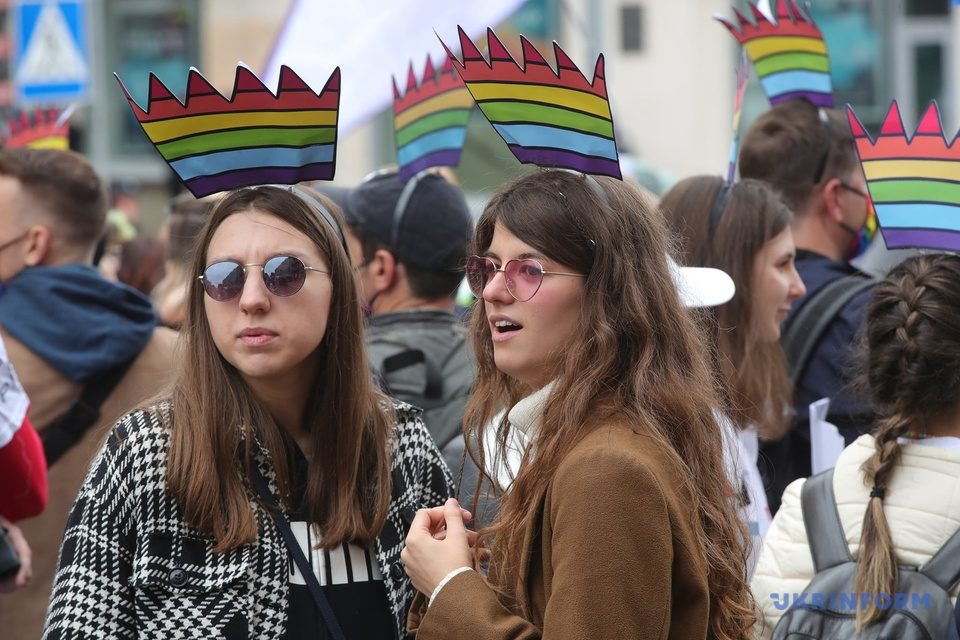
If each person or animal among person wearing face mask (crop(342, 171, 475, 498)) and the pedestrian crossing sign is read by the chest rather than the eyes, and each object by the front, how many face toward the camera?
1

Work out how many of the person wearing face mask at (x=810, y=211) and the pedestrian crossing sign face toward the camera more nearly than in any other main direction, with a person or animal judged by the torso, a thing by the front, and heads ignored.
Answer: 1

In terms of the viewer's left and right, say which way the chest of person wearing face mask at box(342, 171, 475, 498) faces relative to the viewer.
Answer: facing away from the viewer and to the left of the viewer

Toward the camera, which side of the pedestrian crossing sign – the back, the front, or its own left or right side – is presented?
front

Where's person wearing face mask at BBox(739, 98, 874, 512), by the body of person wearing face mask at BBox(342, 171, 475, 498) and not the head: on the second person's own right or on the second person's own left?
on the second person's own right

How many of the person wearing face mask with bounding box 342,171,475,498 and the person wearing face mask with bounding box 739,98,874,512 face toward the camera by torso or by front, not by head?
0

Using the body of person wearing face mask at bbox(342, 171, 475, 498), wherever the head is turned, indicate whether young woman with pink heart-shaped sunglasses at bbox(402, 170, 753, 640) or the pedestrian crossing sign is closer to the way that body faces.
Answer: the pedestrian crossing sign

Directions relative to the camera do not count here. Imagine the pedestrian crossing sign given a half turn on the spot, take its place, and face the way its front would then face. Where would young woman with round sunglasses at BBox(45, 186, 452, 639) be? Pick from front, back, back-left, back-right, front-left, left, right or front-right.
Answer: back

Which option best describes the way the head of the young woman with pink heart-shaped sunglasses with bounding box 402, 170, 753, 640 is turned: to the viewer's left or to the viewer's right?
to the viewer's left

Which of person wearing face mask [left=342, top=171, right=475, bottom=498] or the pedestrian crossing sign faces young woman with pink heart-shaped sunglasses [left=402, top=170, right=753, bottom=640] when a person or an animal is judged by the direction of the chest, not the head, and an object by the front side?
the pedestrian crossing sign

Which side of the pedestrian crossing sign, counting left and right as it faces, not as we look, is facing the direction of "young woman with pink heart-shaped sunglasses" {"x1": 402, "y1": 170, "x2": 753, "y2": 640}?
front
